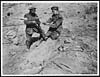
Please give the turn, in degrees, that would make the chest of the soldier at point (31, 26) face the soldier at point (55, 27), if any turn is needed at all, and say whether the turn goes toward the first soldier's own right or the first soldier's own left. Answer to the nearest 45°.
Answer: approximately 45° to the first soldier's own left

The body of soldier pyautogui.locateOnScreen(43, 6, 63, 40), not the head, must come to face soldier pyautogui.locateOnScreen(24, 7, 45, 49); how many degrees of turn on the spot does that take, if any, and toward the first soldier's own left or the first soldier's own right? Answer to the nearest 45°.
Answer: approximately 45° to the first soldier's own right

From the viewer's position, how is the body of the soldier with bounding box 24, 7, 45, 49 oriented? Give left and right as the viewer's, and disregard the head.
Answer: facing the viewer and to the right of the viewer

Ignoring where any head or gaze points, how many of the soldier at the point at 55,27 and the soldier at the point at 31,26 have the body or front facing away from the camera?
0

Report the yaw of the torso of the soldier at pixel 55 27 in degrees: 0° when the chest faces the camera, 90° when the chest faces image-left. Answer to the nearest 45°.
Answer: approximately 45°
